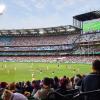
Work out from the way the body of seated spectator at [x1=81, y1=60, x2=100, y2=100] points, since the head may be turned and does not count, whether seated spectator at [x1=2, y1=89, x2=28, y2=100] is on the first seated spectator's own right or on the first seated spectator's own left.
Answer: on the first seated spectator's own left

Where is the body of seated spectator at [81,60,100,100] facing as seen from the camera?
away from the camera
